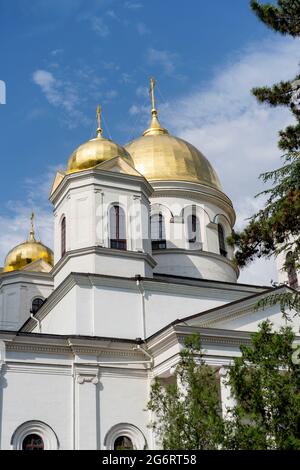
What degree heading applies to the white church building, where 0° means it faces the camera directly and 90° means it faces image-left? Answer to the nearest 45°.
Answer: approximately 315°

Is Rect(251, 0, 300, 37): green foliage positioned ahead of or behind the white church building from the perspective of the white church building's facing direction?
ahead

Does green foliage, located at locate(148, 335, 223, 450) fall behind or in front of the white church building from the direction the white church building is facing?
in front
